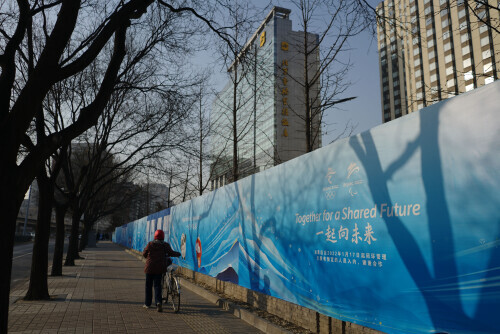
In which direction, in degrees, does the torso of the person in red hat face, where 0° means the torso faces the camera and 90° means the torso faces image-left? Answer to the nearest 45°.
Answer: approximately 180°
